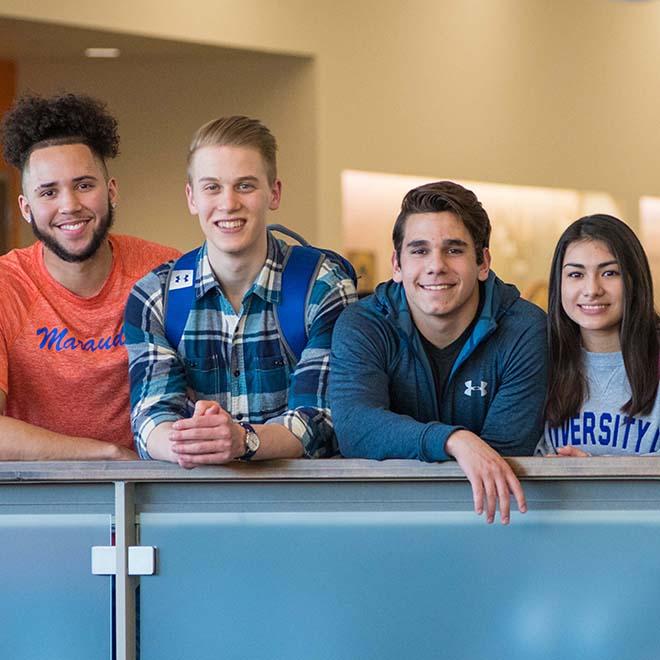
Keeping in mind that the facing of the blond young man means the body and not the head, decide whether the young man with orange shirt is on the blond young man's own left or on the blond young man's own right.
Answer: on the blond young man's own right

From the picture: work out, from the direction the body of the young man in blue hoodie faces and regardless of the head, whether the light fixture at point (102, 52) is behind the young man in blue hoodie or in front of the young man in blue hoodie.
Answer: behind

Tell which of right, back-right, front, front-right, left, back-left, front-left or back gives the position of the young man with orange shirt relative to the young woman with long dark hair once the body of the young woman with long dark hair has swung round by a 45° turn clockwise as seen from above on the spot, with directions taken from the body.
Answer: front-right

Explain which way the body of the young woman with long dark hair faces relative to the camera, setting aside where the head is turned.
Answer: toward the camera

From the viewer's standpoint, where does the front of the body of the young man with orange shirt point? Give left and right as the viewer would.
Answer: facing the viewer

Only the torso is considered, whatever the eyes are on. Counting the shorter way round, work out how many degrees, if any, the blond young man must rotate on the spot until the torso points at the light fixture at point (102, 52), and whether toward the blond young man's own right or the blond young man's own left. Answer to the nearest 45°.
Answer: approximately 180°

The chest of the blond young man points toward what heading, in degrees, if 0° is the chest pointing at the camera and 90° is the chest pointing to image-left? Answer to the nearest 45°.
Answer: approximately 0°

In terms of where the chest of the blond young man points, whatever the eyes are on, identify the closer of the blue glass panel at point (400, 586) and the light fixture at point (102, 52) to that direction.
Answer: the blue glass panel

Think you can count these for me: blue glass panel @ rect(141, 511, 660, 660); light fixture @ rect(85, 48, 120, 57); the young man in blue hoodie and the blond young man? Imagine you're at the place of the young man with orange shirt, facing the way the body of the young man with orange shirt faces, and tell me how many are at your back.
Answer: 1
